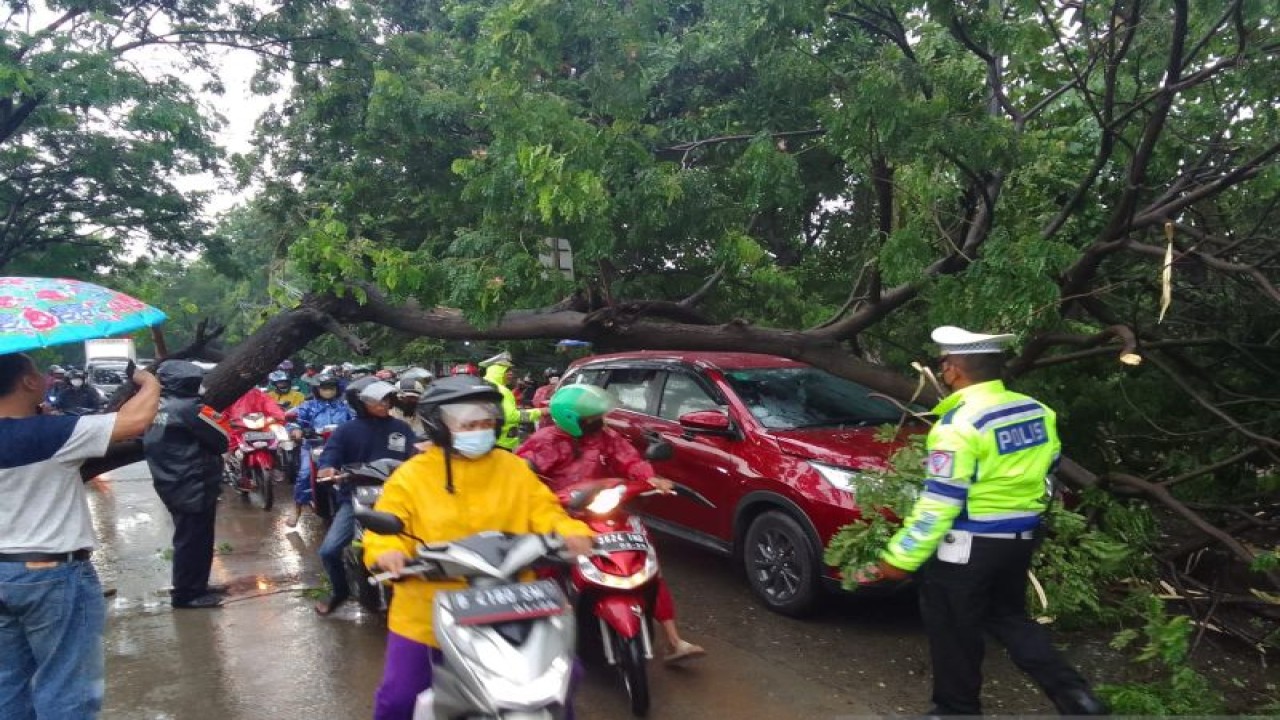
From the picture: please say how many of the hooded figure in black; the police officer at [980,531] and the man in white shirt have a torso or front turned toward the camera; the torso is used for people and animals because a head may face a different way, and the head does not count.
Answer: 0

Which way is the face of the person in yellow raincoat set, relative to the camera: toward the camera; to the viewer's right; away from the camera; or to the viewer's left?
toward the camera

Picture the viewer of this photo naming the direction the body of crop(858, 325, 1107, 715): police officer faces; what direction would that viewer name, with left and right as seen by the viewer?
facing away from the viewer and to the left of the viewer

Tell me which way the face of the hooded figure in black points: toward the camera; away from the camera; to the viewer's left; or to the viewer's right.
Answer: away from the camera

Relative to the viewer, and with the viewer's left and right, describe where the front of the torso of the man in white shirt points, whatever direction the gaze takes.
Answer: facing away from the viewer and to the right of the viewer

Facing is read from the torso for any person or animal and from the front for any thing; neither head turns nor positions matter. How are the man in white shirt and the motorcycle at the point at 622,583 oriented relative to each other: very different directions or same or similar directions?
very different directions

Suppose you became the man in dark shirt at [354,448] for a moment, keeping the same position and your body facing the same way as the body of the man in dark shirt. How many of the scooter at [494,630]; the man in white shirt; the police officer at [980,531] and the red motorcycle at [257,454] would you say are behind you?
1

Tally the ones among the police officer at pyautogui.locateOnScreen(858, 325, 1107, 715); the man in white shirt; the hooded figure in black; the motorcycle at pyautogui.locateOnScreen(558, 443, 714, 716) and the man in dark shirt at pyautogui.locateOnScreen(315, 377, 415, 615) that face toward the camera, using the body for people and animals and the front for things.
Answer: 2

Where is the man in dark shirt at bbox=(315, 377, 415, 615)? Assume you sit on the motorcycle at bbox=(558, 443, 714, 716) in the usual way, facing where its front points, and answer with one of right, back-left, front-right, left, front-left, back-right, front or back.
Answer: back-right

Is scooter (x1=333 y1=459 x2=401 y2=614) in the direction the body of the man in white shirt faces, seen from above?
yes

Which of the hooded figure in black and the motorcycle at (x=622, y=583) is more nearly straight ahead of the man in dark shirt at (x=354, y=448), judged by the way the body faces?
the motorcycle

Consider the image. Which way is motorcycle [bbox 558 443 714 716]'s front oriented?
toward the camera

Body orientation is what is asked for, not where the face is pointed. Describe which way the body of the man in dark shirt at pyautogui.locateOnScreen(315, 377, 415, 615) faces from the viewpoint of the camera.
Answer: toward the camera

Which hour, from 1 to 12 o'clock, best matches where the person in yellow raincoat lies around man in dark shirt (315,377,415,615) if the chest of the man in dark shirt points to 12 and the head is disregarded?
The person in yellow raincoat is roughly at 12 o'clock from the man in dark shirt.

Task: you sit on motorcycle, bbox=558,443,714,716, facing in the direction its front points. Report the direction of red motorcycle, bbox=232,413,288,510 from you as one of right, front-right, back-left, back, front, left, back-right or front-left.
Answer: back-right

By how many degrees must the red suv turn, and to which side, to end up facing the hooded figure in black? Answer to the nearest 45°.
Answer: approximately 135° to its right

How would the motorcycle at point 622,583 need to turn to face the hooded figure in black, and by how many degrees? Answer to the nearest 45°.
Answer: approximately 135° to its right

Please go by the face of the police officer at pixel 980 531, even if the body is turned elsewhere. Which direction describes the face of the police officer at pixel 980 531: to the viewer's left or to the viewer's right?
to the viewer's left

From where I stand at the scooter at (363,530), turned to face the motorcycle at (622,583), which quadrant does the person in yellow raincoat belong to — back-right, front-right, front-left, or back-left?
front-right

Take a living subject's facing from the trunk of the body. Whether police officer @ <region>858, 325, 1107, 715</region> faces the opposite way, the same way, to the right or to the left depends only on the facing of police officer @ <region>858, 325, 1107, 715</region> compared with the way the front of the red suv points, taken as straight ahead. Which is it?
the opposite way
